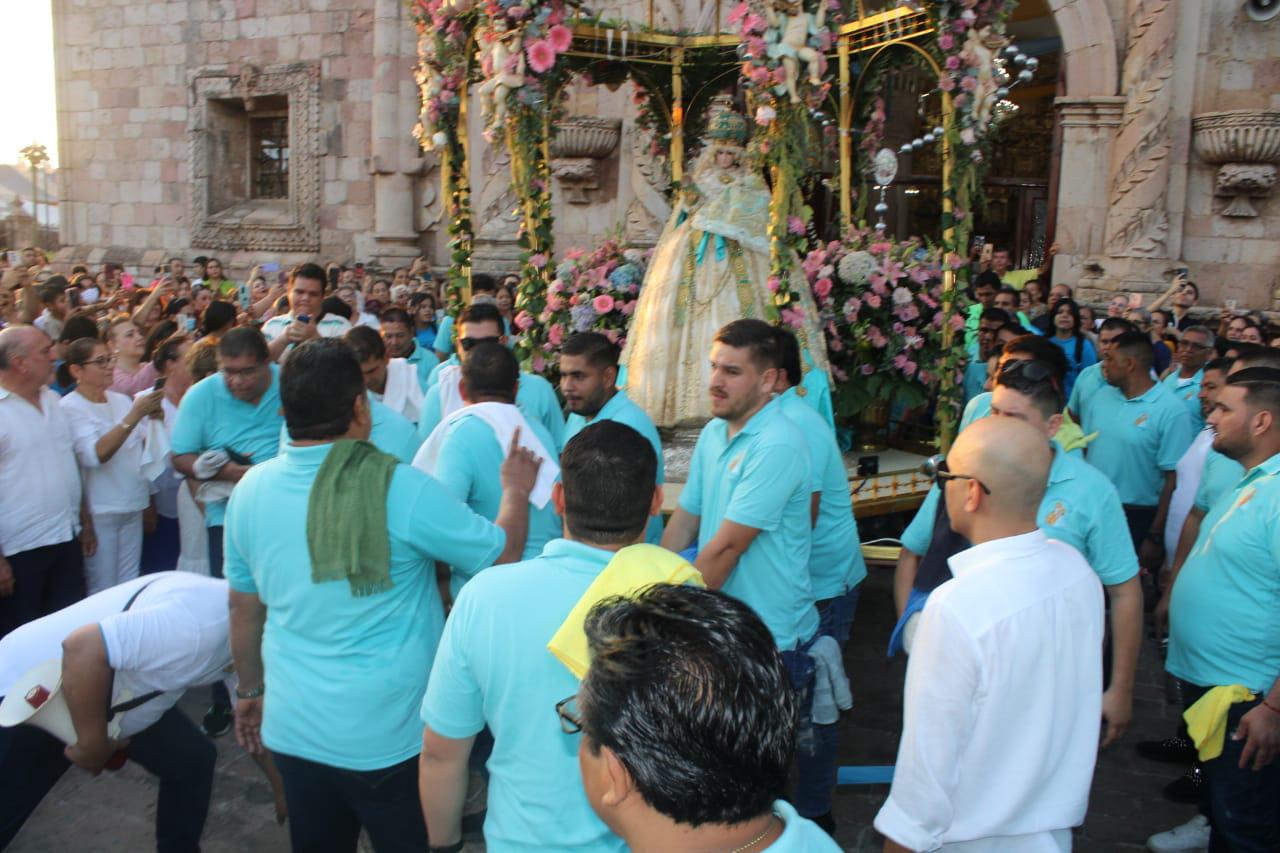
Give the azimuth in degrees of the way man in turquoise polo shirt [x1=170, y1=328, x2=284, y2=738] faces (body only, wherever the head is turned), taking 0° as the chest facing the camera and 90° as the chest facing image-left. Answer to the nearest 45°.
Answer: approximately 315°

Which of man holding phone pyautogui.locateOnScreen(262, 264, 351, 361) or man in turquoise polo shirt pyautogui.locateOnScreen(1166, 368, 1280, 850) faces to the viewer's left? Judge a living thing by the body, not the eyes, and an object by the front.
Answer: the man in turquoise polo shirt

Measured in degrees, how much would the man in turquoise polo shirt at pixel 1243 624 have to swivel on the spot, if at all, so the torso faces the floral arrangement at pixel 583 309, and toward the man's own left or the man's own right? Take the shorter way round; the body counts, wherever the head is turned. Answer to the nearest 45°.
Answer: approximately 45° to the man's own right

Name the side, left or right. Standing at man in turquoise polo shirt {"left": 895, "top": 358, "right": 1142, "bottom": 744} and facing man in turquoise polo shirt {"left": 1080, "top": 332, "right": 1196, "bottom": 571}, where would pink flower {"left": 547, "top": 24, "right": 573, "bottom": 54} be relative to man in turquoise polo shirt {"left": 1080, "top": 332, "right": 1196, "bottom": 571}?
left

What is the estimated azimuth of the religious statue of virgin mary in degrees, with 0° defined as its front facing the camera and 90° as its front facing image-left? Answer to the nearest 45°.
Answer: approximately 0°

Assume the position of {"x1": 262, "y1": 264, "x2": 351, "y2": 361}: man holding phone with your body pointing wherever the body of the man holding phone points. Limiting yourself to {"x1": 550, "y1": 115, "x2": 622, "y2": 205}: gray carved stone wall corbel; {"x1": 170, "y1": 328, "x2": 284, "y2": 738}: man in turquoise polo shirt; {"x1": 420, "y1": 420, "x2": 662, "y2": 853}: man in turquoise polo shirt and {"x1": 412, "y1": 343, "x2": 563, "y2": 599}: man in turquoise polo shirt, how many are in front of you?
3

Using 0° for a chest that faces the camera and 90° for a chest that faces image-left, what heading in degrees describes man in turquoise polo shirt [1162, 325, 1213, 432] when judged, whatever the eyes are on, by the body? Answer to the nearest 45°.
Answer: approximately 45°
